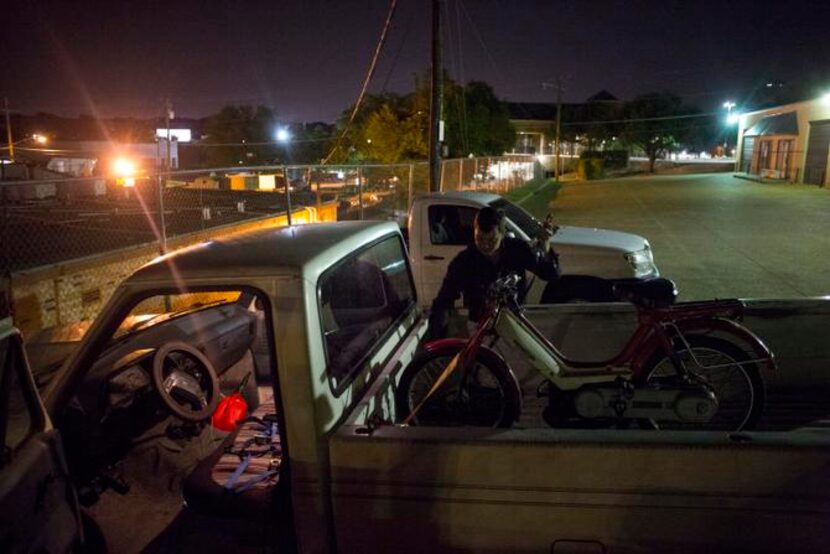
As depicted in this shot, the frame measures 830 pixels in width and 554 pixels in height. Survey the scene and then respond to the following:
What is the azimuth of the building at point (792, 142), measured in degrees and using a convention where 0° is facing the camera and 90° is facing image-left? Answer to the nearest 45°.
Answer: approximately 45°

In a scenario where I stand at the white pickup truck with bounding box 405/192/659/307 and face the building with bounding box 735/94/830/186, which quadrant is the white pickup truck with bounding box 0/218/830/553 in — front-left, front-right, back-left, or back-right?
back-right

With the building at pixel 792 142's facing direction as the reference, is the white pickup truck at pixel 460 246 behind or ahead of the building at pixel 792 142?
ahead

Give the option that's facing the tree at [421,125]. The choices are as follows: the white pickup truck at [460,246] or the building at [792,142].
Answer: the building

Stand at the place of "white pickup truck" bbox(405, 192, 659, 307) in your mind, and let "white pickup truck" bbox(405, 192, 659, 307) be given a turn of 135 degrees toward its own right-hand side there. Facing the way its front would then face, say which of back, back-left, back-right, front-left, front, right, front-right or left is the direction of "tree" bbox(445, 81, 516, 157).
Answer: back-right

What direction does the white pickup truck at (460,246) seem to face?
to the viewer's right

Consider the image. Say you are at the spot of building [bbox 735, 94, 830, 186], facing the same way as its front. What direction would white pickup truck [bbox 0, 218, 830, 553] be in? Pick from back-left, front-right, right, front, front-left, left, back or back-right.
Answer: front-left

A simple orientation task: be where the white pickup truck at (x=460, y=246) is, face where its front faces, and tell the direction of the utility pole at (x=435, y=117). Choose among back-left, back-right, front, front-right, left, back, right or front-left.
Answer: left

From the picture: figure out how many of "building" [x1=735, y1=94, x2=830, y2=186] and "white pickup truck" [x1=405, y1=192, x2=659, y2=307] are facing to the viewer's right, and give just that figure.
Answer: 1

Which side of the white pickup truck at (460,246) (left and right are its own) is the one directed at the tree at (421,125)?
left

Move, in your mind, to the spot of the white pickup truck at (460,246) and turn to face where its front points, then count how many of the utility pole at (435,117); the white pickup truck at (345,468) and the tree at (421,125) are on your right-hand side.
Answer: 1

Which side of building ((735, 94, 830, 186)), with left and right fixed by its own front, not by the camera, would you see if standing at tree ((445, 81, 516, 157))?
front

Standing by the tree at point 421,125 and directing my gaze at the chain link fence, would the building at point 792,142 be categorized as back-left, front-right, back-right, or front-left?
back-left
